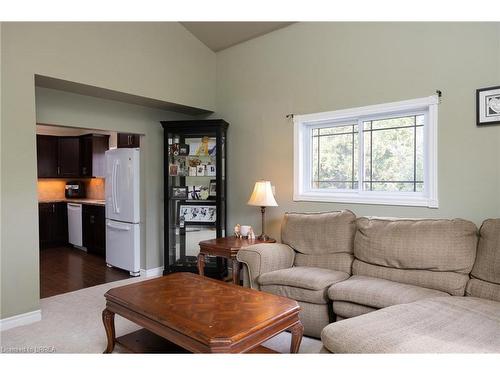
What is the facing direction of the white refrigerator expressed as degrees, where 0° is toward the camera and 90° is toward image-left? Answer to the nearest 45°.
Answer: approximately 45°

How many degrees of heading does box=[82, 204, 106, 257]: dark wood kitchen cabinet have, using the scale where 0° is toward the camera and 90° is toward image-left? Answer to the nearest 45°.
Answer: approximately 45°

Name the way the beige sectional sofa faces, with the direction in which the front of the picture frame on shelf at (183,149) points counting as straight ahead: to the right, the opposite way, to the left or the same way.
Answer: the same way

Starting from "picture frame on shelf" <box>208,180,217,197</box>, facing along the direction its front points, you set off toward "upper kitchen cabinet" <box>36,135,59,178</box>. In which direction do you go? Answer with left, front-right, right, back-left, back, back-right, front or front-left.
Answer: back-right

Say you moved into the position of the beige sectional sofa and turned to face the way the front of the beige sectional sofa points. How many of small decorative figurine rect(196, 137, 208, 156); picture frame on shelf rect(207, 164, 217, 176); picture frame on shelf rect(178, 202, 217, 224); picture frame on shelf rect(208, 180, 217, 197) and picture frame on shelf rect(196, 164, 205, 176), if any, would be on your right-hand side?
5

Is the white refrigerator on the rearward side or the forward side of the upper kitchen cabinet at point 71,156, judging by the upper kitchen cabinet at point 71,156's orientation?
on the forward side

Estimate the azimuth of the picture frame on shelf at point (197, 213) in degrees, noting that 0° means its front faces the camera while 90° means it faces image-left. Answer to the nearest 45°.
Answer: approximately 0°

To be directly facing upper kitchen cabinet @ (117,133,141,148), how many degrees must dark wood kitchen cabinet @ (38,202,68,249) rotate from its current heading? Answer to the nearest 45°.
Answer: approximately 45° to its left

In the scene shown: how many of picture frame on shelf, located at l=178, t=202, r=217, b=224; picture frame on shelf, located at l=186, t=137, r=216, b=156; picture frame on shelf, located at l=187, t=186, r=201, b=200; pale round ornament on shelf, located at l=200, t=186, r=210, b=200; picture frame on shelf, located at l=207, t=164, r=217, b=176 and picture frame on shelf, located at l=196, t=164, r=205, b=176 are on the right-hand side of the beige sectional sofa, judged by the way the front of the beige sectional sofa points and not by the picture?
6

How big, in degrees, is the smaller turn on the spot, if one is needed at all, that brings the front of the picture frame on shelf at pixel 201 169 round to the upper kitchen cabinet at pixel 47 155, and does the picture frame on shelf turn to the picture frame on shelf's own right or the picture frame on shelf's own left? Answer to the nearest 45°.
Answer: approximately 135° to the picture frame on shelf's own right

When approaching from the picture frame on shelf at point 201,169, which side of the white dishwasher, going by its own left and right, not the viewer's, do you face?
left

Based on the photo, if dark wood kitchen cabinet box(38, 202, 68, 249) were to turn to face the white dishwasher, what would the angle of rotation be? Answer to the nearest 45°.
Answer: approximately 45° to its left

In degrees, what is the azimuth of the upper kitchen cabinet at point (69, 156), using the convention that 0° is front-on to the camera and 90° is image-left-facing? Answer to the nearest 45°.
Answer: approximately 0°
